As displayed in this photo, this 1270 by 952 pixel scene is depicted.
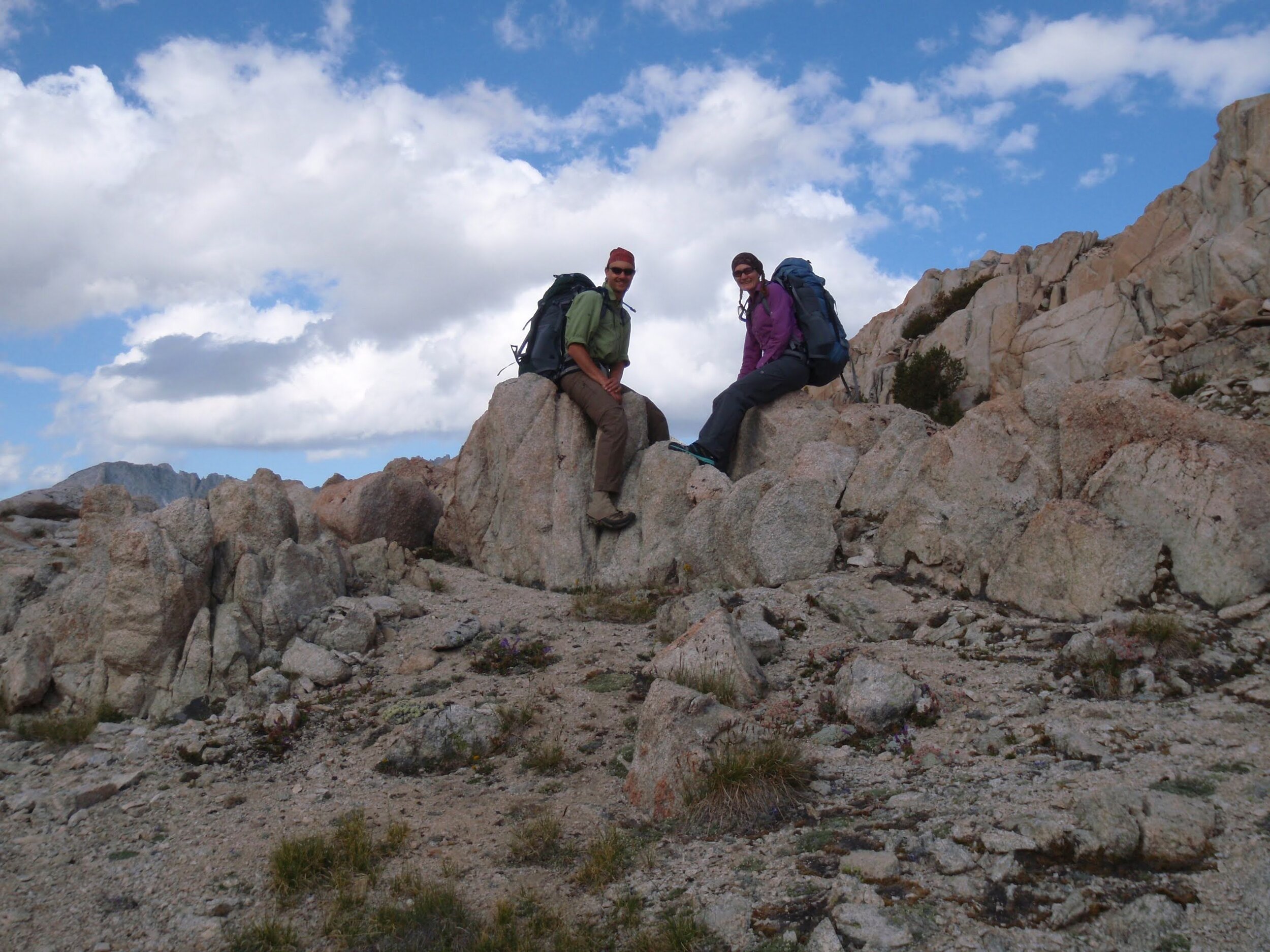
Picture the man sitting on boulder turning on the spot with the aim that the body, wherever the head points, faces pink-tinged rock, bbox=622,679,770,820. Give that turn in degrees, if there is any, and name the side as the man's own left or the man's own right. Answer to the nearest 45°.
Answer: approximately 45° to the man's own right

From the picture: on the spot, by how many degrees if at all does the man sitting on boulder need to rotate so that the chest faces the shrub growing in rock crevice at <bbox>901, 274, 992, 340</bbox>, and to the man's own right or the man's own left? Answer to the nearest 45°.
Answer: approximately 90° to the man's own left

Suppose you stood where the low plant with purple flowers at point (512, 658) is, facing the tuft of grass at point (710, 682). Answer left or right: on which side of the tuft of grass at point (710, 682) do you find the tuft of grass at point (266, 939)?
right

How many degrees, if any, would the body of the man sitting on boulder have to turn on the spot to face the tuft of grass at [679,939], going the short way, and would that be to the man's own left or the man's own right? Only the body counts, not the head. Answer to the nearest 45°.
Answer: approximately 45° to the man's own right

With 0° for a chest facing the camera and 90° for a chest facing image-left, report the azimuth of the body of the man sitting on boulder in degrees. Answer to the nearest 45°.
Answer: approximately 315°

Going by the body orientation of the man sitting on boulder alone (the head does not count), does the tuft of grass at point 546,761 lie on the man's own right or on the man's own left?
on the man's own right

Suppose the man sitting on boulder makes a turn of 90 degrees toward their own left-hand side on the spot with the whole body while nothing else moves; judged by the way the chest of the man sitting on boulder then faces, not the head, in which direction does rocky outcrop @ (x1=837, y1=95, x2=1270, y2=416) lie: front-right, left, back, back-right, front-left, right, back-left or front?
front

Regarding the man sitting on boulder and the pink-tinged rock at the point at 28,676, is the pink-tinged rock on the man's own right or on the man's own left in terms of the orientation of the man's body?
on the man's own right

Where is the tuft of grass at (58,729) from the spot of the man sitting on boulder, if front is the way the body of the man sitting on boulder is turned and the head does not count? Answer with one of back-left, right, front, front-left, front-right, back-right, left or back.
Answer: right

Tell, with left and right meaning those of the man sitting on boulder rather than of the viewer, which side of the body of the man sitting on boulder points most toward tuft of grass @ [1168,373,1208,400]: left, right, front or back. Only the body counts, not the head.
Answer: left
